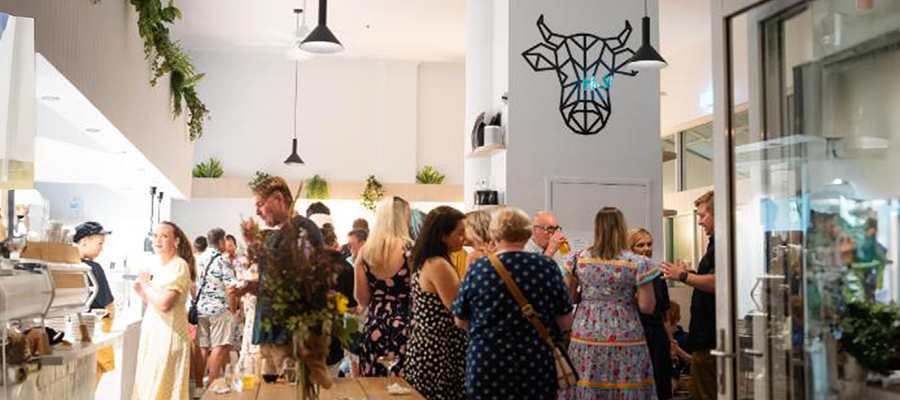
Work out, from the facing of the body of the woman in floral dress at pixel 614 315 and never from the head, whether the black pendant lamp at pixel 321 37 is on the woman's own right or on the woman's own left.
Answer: on the woman's own left

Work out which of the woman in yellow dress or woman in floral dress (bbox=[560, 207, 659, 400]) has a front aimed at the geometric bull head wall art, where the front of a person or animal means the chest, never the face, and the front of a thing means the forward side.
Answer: the woman in floral dress

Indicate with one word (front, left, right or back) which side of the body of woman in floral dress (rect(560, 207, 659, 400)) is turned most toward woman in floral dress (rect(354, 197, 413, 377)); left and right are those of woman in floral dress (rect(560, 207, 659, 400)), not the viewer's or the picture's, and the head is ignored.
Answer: left

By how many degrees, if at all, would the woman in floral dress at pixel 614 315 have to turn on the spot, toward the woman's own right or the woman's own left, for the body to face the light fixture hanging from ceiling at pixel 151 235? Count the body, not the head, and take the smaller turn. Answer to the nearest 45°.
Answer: approximately 45° to the woman's own left

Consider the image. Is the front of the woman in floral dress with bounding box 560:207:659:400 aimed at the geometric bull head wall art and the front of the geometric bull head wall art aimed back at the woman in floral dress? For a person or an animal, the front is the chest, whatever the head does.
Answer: yes

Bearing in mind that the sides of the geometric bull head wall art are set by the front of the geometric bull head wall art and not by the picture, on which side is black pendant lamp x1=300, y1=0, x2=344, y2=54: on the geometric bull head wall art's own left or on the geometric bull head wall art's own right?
on the geometric bull head wall art's own right

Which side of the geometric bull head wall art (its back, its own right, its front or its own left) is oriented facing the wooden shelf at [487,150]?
right

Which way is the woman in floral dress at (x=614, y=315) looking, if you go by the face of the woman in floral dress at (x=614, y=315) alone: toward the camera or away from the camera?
away from the camera

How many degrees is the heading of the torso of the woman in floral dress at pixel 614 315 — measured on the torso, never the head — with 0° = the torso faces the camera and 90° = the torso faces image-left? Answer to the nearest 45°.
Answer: approximately 180°

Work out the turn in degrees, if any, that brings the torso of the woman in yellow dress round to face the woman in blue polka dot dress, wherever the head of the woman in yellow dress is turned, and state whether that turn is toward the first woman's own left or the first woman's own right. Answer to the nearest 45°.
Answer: approximately 90° to the first woman's own left

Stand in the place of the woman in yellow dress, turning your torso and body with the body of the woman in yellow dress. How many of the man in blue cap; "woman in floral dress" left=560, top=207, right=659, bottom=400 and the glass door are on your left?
2

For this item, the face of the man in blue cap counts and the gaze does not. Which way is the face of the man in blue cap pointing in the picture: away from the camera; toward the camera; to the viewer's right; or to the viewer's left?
to the viewer's right
